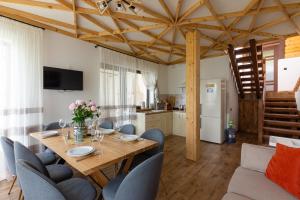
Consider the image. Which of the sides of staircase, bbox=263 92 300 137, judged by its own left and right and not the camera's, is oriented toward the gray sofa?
front

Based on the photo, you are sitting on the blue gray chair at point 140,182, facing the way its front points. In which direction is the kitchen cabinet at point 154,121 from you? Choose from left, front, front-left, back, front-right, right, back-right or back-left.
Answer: front-right

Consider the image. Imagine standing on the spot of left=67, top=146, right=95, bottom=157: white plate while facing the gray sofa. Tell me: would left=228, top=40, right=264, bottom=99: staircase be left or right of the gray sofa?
left

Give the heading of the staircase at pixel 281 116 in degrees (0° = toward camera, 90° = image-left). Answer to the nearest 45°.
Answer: approximately 0°

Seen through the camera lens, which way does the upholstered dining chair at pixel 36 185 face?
facing away from the viewer and to the right of the viewer

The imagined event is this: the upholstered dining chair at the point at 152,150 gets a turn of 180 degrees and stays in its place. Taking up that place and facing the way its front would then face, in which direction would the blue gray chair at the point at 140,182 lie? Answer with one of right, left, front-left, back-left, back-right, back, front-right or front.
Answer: back-right

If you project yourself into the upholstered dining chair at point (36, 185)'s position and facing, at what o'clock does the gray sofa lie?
The gray sofa is roughly at 2 o'clock from the upholstered dining chair.

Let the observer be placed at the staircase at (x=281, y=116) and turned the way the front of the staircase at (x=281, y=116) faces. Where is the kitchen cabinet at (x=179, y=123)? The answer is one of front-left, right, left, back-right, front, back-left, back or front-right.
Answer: front-right

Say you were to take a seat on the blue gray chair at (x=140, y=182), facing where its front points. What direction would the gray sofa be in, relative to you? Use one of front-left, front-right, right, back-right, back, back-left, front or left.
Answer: back-right

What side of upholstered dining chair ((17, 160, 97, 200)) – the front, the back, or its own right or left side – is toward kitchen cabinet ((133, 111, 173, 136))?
front

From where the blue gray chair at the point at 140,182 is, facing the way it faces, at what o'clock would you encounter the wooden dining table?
The wooden dining table is roughly at 12 o'clock from the blue gray chair.

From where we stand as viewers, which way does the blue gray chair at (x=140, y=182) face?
facing away from the viewer and to the left of the viewer
